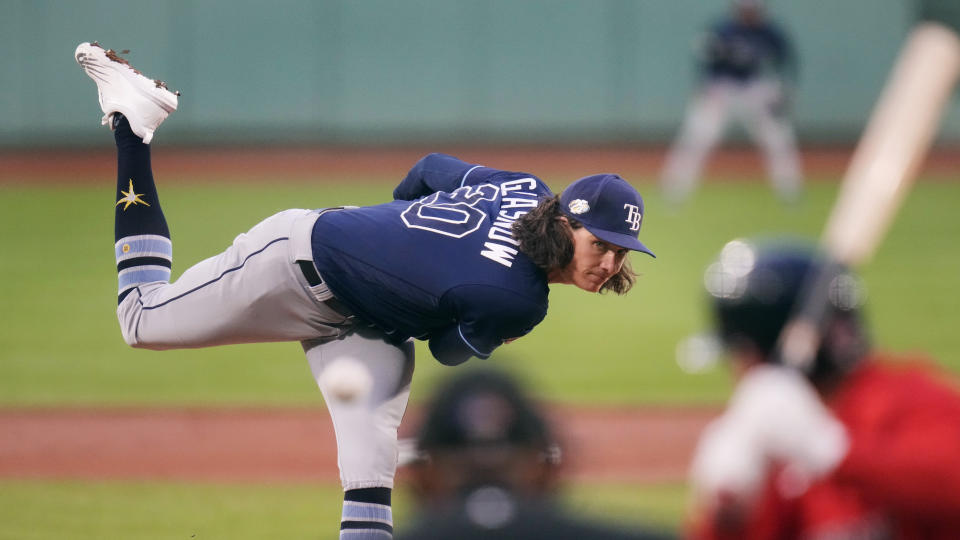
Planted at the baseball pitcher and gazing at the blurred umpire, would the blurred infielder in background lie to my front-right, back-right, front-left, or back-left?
back-left

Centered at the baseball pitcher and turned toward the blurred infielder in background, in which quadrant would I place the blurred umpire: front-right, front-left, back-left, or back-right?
back-right

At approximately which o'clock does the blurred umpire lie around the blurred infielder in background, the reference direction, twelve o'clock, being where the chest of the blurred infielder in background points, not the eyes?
The blurred umpire is roughly at 12 o'clock from the blurred infielder in background.

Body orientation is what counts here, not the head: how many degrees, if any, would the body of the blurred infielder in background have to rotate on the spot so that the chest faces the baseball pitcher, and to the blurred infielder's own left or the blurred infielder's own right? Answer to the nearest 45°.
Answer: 0° — they already face them

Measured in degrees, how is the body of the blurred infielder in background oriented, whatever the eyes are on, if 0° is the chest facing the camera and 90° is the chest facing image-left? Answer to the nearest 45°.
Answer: approximately 0°
